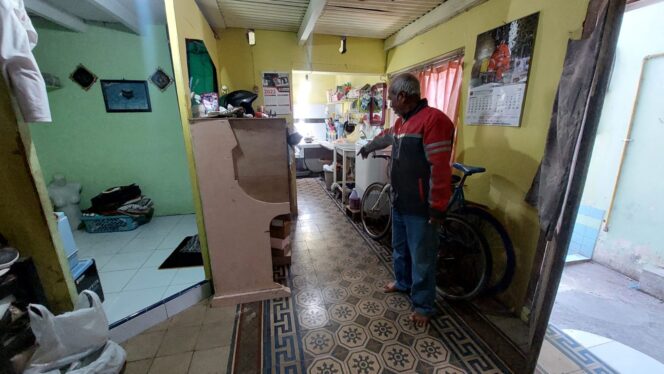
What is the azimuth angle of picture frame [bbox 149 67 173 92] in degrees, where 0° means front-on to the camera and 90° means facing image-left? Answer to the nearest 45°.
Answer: approximately 0°

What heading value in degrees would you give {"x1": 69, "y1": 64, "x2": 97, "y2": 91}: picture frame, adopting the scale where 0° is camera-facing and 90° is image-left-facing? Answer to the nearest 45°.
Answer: approximately 0°

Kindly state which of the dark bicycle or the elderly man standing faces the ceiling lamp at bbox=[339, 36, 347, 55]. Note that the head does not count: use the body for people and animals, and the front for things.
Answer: the dark bicycle

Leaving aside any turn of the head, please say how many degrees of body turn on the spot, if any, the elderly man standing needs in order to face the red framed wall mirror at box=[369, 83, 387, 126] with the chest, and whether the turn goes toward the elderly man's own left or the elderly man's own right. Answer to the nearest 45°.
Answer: approximately 135° to the elderly man's own right

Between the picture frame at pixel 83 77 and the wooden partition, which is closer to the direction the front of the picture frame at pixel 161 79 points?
the wooden partition

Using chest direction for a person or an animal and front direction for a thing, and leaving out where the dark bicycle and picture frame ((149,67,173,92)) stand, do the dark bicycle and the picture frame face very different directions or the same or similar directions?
very different directions

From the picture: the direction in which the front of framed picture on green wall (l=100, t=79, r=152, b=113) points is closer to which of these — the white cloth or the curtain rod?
the white cloth

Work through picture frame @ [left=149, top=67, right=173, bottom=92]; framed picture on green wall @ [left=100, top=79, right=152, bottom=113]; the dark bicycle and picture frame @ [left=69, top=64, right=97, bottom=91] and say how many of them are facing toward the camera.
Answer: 3

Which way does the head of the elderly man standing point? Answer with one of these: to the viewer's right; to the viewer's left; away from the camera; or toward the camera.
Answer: to the viewer's left

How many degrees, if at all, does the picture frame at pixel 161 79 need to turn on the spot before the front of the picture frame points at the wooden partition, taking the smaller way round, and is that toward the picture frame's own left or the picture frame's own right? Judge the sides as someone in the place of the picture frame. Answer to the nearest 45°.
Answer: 0° — it already faces it
